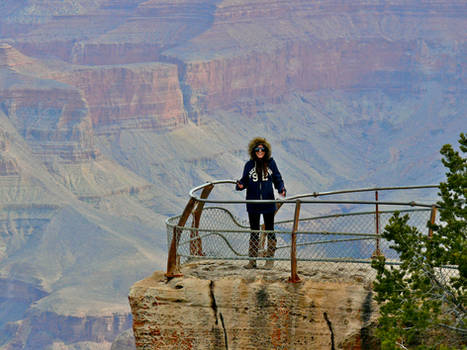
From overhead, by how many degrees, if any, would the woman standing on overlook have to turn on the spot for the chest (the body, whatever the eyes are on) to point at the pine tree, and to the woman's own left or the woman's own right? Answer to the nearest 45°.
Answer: approximately 45° to the woman's own left

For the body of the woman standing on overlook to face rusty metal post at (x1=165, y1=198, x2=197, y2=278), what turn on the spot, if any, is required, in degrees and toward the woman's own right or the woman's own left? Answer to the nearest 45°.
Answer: approximately 90° to the woman's own right

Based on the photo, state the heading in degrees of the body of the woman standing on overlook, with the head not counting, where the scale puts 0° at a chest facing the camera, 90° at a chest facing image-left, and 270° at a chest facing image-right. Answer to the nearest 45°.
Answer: approximately 0°
